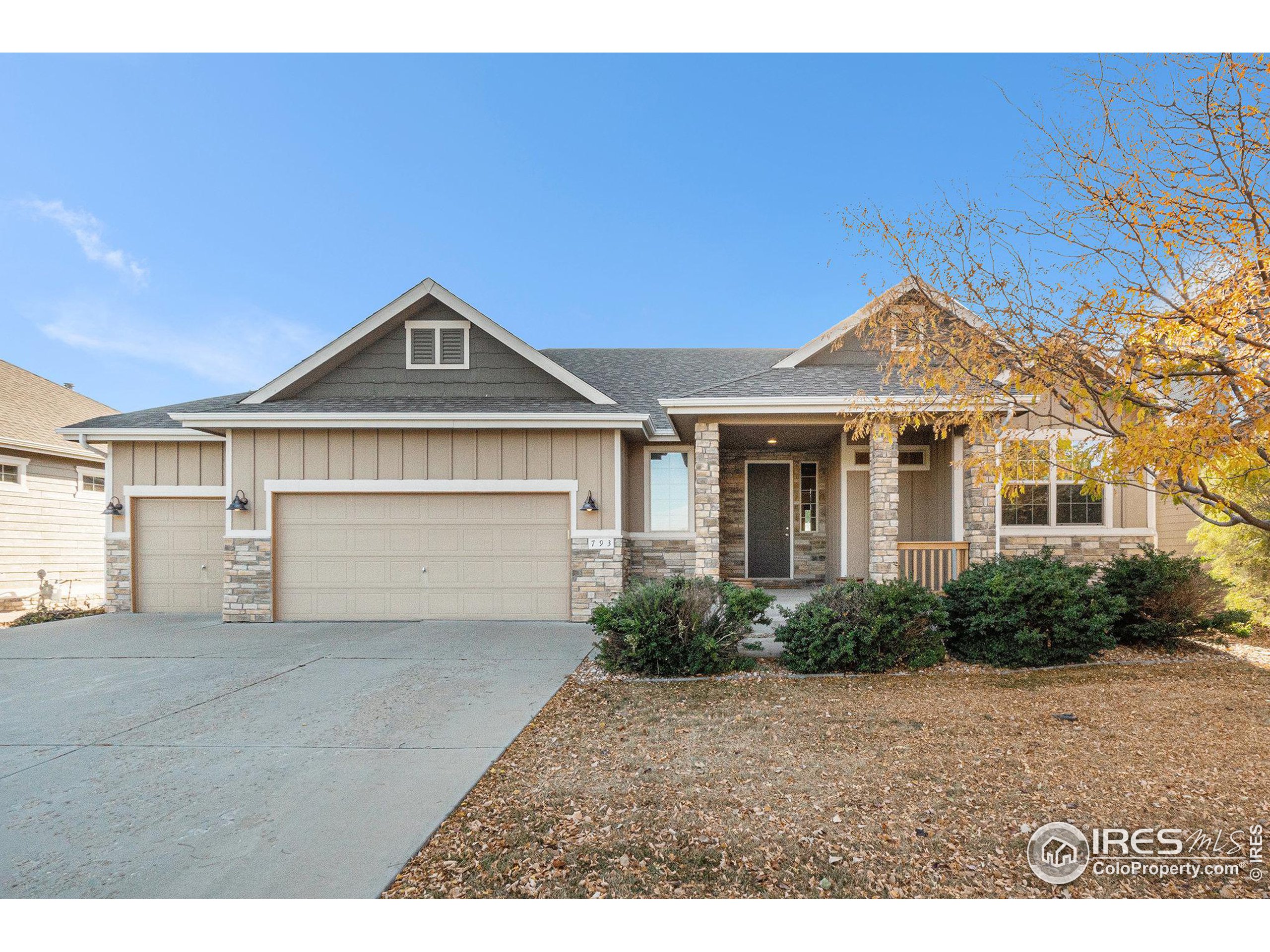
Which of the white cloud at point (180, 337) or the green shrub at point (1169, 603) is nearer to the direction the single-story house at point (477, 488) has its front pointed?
the green shrub

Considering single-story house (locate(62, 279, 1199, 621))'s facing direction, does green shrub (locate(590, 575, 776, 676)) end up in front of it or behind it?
in front

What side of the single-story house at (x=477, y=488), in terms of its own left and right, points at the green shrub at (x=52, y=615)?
right

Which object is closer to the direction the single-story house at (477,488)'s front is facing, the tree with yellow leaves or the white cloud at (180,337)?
the tree with yellow leaves

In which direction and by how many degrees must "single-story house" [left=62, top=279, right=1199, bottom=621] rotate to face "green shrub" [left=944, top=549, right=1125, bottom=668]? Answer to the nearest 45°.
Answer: approximately 45° to its left

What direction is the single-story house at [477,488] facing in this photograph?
toward the camera
